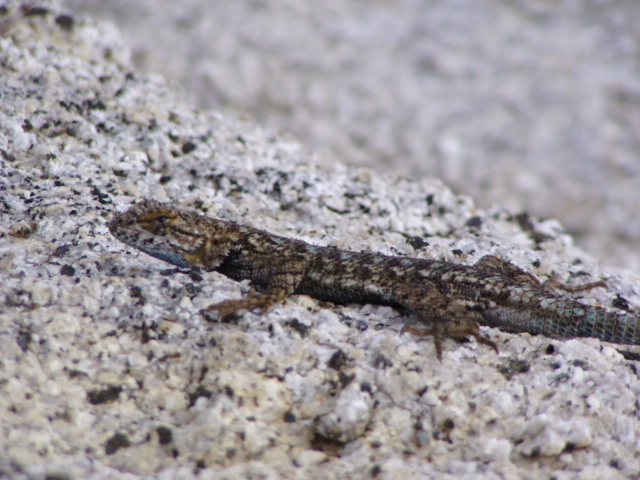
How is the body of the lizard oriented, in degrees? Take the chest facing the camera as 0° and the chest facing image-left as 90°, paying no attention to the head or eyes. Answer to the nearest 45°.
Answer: approximately 90°
